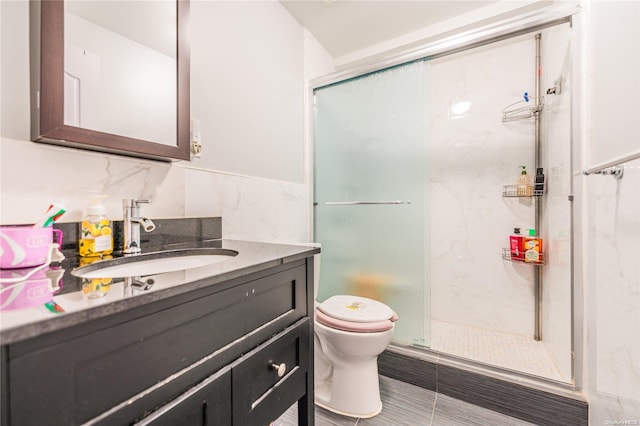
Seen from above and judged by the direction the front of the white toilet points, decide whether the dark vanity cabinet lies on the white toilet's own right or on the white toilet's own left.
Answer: on the white toilet's own right

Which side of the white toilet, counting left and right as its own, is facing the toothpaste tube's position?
right

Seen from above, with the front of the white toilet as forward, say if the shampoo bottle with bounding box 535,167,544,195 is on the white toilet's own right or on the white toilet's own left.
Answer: on the white toilet's own left

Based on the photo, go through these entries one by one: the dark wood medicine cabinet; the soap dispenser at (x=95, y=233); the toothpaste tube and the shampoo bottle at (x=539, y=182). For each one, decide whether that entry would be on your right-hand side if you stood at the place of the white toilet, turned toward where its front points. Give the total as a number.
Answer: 3

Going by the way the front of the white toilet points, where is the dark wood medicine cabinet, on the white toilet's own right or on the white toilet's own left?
on the white toilet's own right

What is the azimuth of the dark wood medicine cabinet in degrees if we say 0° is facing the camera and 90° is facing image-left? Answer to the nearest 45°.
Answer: approximately 315°

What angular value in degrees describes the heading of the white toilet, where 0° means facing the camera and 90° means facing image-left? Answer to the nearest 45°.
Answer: approximately 315°

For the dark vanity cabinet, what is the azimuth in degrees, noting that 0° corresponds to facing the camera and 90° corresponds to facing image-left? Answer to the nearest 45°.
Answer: approximately 315°

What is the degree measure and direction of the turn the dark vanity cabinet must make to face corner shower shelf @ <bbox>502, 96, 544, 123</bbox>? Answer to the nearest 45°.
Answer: approximately 45° to its left
